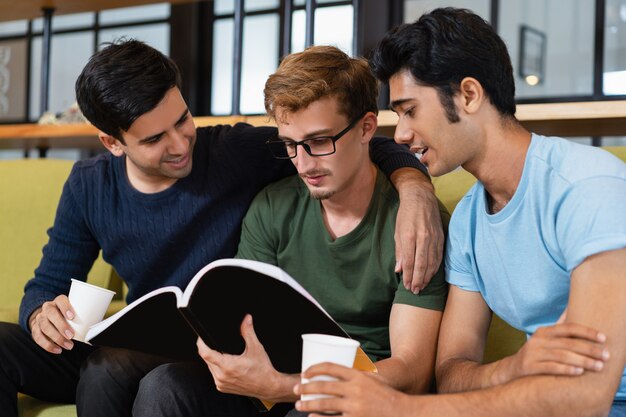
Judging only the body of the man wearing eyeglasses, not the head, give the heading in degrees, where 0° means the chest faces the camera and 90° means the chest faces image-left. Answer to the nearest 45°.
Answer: approximately 45°

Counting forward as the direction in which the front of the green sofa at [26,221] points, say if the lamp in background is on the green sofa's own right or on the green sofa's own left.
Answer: on the green sofa's own left

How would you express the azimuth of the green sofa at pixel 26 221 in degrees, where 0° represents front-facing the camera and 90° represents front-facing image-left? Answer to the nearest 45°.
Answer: approximately 0°

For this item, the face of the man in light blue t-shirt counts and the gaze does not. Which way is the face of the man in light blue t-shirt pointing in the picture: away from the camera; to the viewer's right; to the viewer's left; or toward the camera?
to the viewer's left

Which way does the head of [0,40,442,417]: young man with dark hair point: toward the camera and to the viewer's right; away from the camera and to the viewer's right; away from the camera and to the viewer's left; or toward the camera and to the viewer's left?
toward the camera and to the viewer's right

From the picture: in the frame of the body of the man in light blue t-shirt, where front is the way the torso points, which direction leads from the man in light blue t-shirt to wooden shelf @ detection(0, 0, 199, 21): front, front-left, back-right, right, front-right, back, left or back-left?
right

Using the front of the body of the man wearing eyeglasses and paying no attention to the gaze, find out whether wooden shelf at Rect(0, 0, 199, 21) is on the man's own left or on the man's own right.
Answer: on the man's own right
